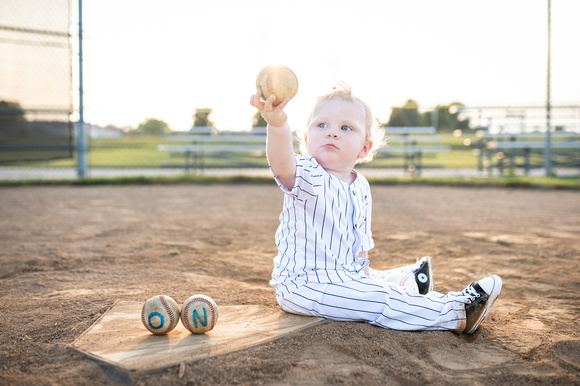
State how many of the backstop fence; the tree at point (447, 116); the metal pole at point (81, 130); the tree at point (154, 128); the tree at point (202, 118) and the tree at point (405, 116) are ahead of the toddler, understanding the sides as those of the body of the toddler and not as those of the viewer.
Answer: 0

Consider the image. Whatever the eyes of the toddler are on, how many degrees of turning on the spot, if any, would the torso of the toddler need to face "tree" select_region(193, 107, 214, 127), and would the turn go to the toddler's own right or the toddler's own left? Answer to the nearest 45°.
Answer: approximately 135° to the toddler's own left

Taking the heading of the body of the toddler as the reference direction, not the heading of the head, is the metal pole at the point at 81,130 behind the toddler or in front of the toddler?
behind

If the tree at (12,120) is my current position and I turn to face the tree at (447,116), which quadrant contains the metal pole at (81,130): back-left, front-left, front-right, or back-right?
front-right

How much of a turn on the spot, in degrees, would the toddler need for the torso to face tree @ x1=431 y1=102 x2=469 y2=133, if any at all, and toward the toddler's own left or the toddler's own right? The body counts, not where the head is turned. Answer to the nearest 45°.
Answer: approximately 135° to the toddler's own left

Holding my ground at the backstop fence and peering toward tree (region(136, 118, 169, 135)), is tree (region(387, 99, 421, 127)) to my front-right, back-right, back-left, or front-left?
front-right

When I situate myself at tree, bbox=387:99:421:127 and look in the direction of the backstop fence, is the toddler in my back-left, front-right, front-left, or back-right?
front-left

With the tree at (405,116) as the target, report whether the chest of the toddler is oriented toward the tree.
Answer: no

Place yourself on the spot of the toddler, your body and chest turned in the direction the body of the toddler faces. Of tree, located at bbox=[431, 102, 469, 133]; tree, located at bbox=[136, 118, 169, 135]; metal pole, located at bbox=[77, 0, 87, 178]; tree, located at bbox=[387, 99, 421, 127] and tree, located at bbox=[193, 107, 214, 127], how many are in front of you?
0

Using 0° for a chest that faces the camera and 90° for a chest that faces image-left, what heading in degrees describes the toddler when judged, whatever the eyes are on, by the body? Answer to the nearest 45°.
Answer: approximately 315°

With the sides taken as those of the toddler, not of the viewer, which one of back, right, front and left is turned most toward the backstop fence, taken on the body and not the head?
back

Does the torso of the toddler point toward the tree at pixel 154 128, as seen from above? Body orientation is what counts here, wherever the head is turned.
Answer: no

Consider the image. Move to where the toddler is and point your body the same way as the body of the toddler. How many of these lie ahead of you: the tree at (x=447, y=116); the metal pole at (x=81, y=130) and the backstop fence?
0

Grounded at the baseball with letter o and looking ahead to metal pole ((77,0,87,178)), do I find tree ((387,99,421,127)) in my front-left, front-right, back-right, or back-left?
front-right
